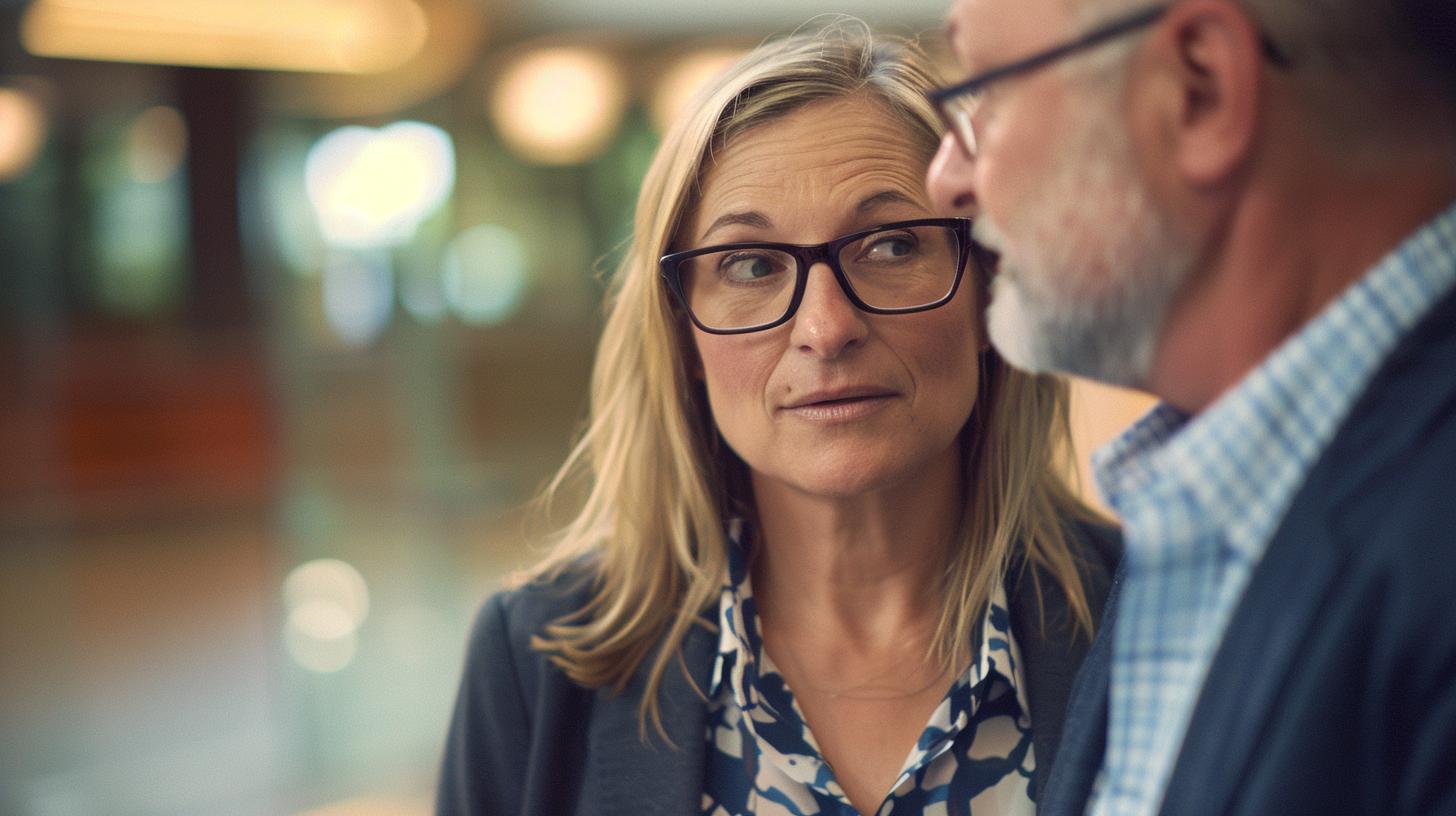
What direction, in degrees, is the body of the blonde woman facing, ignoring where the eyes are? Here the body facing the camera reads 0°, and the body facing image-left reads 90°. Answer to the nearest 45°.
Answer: approximately 315°

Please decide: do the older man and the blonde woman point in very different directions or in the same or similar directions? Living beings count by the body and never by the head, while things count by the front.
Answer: very different directions

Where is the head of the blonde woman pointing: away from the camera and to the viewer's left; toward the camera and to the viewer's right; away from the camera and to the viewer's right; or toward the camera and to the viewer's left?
toward the camera and to the viewer's right

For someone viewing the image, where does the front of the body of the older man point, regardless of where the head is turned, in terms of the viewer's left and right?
facing to the left of the viewer

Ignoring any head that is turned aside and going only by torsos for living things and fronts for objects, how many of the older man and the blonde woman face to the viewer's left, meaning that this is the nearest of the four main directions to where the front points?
1

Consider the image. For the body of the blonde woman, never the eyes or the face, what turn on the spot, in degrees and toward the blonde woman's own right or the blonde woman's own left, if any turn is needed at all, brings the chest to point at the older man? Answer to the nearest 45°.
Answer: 0° — they already face them

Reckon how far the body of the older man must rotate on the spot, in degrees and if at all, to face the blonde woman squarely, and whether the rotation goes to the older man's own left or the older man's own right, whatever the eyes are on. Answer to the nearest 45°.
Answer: approximately 45° to the older man's own right

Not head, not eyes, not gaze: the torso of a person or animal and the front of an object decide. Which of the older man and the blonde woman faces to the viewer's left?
the older man
